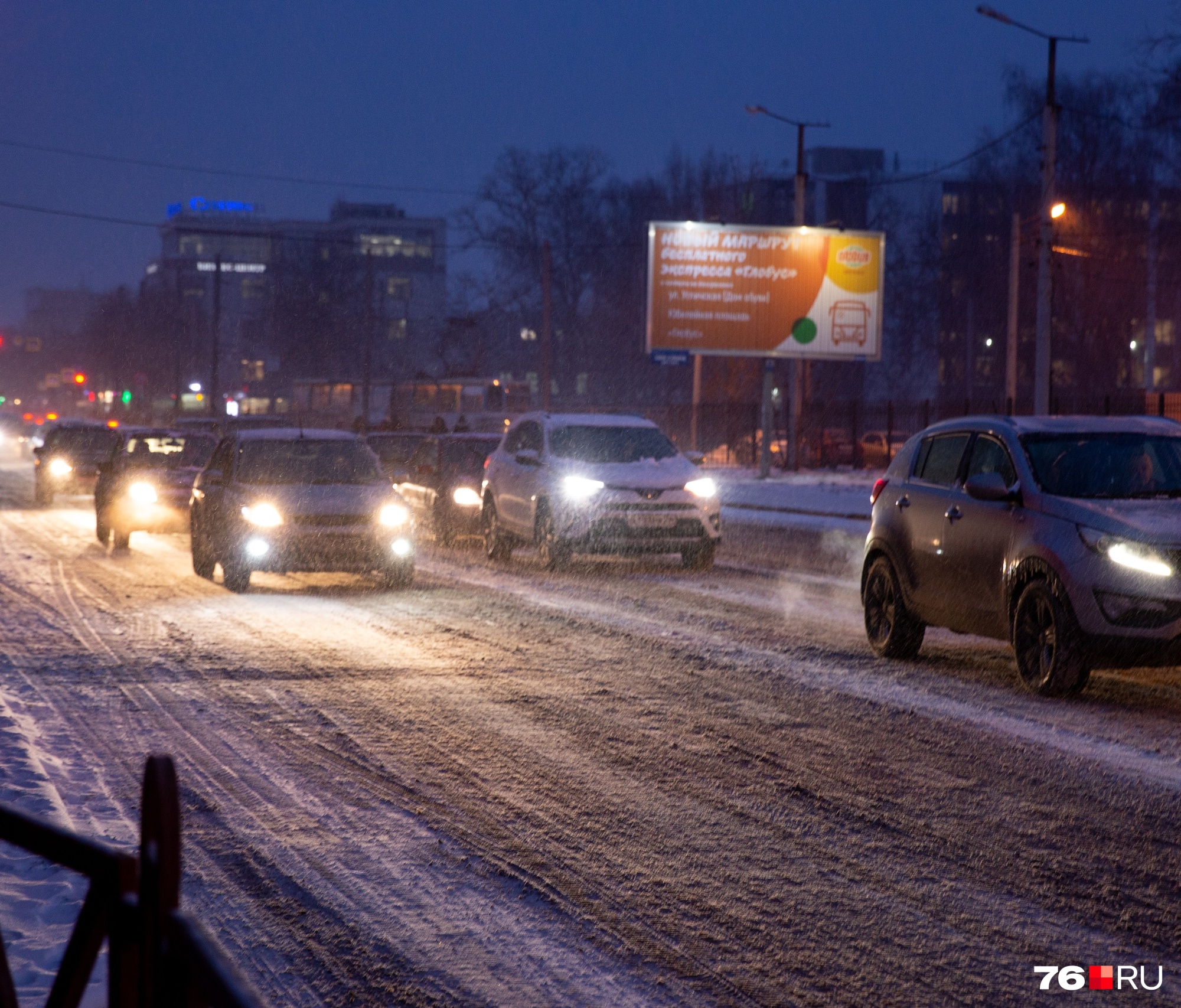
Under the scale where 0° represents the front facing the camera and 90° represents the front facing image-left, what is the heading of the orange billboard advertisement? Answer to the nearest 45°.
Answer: approximately 0°

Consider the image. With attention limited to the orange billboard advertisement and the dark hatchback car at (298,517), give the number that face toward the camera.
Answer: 2

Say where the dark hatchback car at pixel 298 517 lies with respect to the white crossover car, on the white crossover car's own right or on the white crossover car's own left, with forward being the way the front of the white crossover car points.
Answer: on the white crossover car's own right

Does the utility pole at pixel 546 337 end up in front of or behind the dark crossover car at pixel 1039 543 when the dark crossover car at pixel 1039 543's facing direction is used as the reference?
behind

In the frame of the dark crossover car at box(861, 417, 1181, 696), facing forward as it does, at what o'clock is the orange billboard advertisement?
The orange billboard advertisement is roughly at 7 o'clock from the dark crossover car.

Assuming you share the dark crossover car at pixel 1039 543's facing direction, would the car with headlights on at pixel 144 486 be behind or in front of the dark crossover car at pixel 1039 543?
behind

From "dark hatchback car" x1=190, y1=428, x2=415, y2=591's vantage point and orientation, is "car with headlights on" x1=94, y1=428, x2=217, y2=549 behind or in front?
behind
